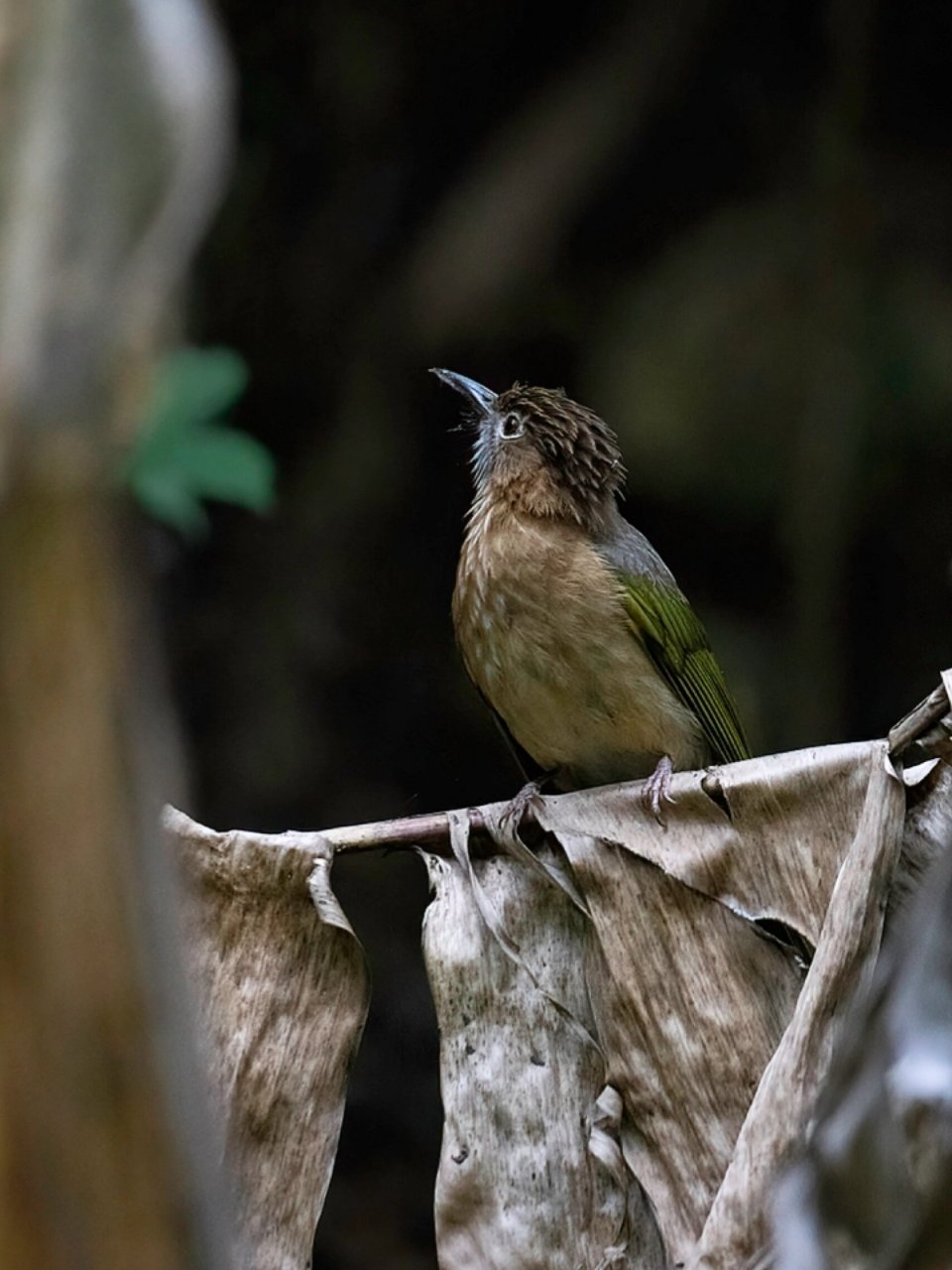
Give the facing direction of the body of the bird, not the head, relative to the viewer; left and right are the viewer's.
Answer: facing the viewer and to the left of the viewer

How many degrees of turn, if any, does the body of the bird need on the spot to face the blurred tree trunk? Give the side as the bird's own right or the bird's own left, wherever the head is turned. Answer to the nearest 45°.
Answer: approximately 45° to the bird's own left
